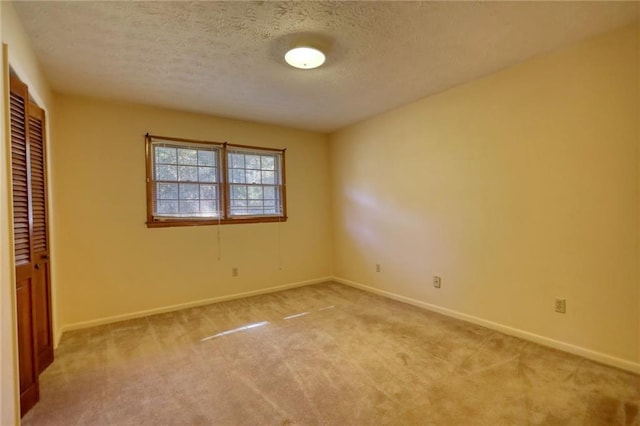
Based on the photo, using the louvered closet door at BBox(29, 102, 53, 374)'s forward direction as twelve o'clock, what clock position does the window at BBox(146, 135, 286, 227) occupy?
The window is roughly at 11 o'clock from the louvered closet door.

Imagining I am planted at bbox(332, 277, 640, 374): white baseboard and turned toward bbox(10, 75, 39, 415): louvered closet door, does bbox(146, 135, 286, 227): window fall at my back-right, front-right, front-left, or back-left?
front-right

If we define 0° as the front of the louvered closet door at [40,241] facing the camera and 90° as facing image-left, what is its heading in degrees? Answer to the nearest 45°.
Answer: approximately 270°

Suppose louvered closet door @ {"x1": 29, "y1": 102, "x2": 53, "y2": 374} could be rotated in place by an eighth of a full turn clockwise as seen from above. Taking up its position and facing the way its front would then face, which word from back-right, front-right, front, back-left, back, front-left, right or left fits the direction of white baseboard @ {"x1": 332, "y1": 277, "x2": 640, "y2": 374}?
front

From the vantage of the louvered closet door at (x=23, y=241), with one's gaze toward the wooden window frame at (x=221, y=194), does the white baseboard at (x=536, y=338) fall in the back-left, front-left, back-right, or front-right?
front-right

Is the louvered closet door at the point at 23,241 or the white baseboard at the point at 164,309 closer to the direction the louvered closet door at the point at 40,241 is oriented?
the white baseboard

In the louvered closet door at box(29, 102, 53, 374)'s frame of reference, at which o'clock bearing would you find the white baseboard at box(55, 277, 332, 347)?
The white baseboard is roughly at 11 o'clock from the louvered closet door.

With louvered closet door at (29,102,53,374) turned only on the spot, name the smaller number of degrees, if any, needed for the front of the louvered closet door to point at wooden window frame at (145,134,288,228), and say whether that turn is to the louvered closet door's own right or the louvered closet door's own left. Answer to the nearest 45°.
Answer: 0° — it already faces it
